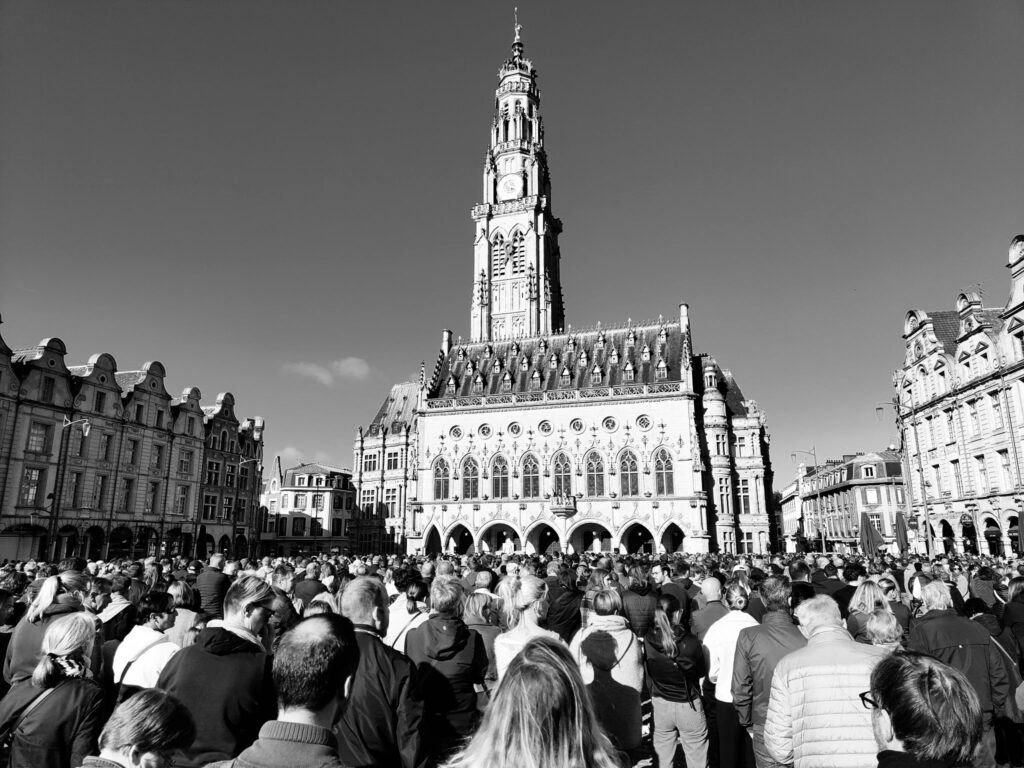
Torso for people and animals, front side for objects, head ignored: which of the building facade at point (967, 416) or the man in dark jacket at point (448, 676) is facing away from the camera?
the man in dark jacket

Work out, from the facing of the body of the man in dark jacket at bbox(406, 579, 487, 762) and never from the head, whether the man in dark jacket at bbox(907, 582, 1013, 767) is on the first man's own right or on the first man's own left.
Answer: on the first man's own right

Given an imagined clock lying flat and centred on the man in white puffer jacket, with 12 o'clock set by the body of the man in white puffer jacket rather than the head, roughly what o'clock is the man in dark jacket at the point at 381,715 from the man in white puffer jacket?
The man in dark jacket is roughly at 8 o'clock from the man in white puffer jacket.

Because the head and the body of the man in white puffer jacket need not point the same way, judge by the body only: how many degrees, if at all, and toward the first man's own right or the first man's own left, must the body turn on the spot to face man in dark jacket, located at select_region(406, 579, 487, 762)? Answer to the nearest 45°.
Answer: approximately 90° to the first man's own left

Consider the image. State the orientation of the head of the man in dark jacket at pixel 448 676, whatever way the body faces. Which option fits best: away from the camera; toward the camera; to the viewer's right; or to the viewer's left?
away from the camera

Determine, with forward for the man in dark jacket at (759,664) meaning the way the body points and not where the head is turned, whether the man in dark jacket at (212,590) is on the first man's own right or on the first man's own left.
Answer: on the first man's own left

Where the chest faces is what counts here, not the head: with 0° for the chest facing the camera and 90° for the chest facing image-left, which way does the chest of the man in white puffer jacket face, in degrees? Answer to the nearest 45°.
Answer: approximately 180°

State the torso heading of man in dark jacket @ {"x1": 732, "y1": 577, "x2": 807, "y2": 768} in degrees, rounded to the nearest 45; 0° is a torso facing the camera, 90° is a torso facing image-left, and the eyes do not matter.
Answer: approximately 180°

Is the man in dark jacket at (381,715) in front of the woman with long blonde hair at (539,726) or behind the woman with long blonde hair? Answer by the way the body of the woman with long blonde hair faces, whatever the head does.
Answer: in front

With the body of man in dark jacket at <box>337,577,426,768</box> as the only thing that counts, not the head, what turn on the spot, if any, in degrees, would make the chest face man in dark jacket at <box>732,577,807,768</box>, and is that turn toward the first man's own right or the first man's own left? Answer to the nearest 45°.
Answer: approximately 45° to the first man's own right

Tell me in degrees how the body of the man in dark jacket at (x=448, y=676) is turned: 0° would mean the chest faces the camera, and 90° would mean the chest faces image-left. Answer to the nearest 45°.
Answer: approximately 180°

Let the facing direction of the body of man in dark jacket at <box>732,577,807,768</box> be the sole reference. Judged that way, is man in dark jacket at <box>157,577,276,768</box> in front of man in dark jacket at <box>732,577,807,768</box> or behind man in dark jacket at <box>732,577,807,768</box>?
behind

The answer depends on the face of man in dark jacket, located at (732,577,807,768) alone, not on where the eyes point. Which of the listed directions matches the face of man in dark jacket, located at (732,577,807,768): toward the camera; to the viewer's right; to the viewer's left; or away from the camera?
away from the camera

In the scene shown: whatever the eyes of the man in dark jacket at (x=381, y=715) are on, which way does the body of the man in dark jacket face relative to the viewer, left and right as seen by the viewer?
facing away from the viewer and to the right of the viewer

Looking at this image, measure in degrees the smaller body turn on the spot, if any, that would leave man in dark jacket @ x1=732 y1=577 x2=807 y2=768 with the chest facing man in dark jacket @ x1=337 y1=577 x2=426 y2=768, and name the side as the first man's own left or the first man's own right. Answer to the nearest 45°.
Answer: approximately 135° to the first man's own left

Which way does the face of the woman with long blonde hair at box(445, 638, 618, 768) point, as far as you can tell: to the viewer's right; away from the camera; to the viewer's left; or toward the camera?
away from the camera

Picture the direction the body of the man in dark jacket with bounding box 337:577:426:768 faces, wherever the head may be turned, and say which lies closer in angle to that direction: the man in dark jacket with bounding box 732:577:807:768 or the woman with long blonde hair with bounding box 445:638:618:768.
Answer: the man in dark jacket

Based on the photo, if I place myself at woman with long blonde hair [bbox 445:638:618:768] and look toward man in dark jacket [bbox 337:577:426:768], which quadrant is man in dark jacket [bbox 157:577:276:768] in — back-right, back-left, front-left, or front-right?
front-left

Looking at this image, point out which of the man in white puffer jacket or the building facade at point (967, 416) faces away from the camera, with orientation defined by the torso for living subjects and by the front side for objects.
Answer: the man in white puffer jacket

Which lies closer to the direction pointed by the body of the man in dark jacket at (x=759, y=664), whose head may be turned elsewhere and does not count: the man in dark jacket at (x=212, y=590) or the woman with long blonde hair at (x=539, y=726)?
the man in dark jacket

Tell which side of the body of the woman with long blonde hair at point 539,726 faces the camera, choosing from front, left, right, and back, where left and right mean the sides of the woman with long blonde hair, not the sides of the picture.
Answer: back
